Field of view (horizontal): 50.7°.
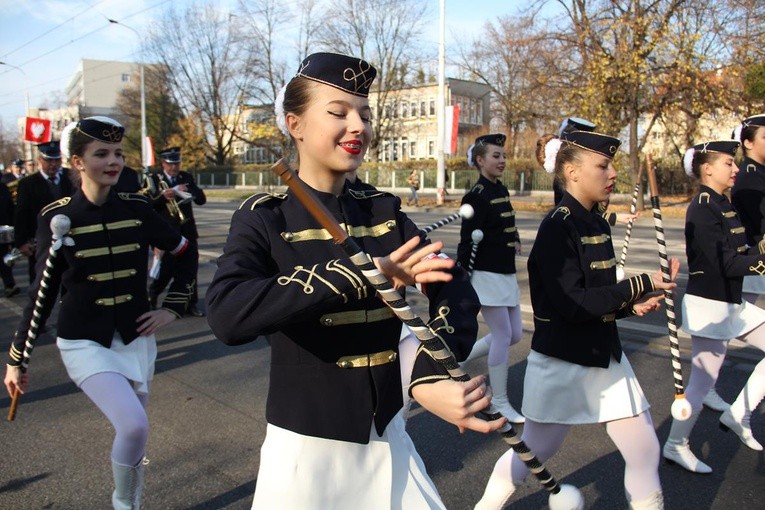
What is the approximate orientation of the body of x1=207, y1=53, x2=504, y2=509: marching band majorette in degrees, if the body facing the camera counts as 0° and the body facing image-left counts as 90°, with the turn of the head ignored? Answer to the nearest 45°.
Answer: approximately 315°

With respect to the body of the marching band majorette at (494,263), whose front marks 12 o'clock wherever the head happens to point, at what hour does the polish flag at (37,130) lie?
The polish flag is roughly at 6 o'clock from the marching band majorette.

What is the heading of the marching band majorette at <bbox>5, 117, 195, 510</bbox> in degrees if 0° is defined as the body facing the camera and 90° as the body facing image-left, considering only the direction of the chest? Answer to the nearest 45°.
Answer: approximately 315°

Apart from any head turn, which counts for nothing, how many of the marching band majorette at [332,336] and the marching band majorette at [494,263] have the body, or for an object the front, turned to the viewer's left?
0

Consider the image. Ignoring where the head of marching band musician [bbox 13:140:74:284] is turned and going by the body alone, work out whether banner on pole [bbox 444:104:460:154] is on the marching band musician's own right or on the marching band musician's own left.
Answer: on the marching band musician's own left

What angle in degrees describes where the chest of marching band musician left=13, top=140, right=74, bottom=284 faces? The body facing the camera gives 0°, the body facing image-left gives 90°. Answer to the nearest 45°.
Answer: approximately 315°

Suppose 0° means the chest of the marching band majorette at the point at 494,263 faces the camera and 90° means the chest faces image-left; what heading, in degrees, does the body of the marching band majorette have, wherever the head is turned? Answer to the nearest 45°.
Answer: approximately 315°

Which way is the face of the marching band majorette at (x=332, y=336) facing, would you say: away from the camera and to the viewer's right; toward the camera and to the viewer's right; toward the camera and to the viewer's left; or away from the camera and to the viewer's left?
toward the camera and to the viewer's right

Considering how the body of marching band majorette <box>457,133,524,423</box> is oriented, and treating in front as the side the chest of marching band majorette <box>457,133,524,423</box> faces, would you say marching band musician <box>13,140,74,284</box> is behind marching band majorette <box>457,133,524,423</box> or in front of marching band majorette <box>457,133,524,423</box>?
behind
